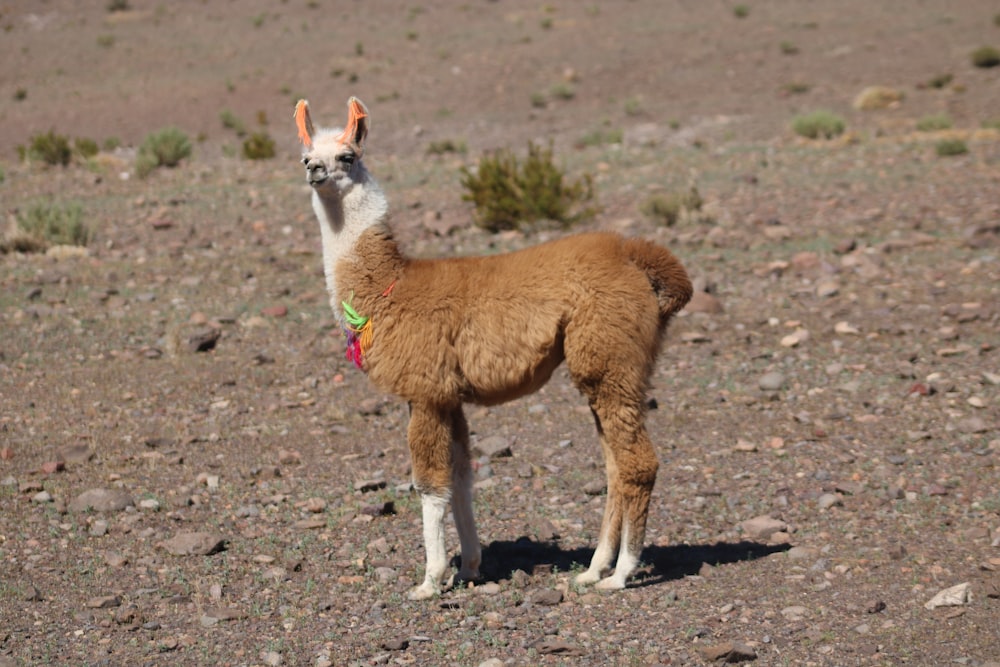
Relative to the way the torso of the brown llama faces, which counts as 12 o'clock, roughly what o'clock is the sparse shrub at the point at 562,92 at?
The sparse shrub is roughly at 3 o'clock from the brown llama.

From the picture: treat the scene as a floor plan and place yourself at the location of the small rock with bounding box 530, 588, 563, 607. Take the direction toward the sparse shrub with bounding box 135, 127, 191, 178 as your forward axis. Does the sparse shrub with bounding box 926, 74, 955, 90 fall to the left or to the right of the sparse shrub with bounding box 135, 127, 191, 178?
right

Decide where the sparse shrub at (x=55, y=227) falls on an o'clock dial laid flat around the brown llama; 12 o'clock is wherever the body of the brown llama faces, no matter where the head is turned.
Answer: The sparse shrub is roughly at 2 o'clock from the brown llama.

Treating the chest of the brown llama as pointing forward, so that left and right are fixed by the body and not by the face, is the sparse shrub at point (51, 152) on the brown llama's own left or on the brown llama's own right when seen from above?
on the brown llama's own right

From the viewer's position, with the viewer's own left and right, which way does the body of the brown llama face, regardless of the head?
facing to the left of the viewer

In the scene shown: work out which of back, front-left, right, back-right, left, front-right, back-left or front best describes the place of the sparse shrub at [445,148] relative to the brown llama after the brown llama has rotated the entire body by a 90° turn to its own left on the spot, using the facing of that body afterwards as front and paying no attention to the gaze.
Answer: back

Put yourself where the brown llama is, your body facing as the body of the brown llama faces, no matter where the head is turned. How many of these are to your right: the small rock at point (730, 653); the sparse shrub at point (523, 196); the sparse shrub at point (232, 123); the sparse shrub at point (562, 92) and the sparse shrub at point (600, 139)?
4

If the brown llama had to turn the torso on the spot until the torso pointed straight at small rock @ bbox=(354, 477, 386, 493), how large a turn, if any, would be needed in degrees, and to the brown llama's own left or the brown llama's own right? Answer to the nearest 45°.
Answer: approximately 45° to the brown llama's own right

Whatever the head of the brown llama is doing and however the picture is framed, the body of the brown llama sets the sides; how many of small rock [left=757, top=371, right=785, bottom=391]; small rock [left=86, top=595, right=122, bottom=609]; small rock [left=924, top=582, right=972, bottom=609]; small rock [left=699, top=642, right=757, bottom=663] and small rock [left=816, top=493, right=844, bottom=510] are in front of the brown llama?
1

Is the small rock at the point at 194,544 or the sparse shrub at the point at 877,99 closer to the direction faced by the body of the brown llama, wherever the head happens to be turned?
the small rock

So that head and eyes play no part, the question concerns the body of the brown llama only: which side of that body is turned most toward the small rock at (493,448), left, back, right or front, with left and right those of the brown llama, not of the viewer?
right

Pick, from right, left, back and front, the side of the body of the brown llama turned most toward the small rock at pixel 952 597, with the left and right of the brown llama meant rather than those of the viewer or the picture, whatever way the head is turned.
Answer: back

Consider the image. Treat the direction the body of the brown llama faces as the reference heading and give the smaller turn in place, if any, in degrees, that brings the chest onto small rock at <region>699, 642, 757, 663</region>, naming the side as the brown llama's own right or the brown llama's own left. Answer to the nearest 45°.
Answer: approximately 135° to the brown llama's own left

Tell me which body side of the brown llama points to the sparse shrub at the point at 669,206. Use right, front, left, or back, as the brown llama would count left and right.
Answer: right

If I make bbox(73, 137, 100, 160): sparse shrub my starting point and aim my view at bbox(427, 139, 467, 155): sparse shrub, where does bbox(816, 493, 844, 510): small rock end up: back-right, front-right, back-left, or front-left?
front-right
